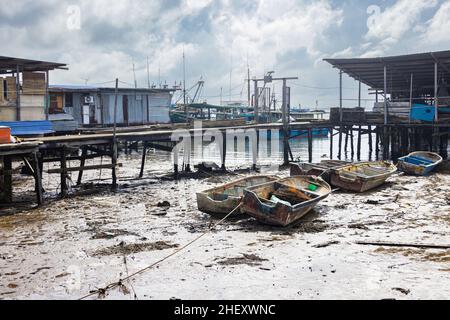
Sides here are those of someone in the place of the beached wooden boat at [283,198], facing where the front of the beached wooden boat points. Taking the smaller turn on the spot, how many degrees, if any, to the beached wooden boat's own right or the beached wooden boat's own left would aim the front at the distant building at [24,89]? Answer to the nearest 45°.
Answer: approximately 90° to the beached wooden boat's own left

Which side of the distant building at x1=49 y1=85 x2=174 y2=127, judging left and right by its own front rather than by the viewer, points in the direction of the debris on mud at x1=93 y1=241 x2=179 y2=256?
front

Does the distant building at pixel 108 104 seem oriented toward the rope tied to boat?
yes

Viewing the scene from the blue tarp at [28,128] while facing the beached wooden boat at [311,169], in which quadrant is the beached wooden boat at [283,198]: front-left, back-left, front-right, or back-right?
front-right

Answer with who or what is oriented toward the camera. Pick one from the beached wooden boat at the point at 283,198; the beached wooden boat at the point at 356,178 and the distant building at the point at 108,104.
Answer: the distant building

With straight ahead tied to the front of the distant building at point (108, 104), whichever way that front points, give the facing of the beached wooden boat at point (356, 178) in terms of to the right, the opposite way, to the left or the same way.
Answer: to the left

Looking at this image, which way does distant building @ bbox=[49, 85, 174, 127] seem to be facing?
toward the camera

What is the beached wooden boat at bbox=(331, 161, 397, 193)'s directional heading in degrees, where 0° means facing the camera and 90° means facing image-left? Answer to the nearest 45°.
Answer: approximately 225°

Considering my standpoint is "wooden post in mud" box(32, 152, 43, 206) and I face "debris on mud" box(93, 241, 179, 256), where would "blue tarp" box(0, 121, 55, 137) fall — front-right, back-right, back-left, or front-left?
back-left

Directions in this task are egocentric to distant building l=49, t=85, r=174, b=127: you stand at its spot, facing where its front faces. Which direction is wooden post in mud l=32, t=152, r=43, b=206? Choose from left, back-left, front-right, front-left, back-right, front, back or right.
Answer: front

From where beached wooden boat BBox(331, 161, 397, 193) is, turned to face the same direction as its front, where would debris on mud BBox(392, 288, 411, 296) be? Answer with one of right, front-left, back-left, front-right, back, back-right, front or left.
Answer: back-right

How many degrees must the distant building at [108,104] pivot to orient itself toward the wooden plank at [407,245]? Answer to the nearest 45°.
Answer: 0° — it already faces it
